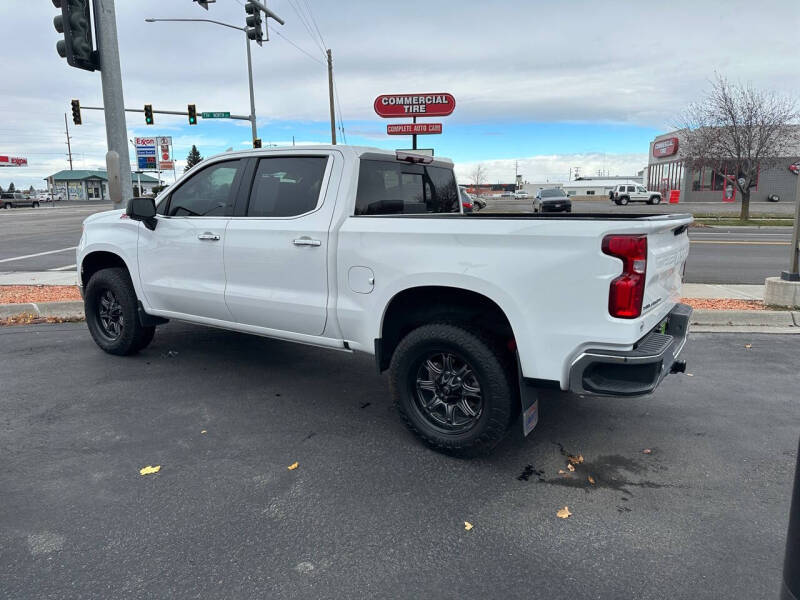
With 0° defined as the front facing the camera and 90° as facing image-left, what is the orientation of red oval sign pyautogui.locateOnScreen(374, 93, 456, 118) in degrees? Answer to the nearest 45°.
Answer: approximately 0°

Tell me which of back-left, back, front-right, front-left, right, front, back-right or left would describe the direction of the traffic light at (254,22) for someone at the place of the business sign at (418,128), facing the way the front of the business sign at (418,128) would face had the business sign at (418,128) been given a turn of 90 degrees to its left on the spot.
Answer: right

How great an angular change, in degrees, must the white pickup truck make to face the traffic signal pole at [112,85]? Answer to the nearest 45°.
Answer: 0° — it already faces it

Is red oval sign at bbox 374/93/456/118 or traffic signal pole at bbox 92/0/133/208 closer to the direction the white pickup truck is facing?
the traffic signal pole

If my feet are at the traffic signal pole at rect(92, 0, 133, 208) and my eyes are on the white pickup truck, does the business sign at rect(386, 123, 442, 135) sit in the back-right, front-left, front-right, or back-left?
back-left

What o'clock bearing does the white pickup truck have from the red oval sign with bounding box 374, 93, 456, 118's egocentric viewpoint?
The white pickup truck is roughly at 12 o'clock from the red oval sign.

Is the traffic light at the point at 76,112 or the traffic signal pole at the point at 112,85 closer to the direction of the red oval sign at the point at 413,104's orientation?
the traffic signal pole

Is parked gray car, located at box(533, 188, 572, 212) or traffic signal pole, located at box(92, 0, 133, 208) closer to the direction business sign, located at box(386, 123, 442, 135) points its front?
the traffic signal pole

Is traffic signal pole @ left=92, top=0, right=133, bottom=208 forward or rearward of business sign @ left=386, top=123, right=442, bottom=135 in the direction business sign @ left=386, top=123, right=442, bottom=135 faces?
forward

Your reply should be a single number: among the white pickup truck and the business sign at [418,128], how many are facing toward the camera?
1

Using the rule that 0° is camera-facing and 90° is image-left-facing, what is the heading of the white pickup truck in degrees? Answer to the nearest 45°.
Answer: approximately 135°

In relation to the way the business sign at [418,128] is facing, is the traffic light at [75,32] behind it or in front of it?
in front

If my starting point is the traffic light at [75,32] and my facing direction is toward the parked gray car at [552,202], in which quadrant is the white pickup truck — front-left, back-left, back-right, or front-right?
back-right
